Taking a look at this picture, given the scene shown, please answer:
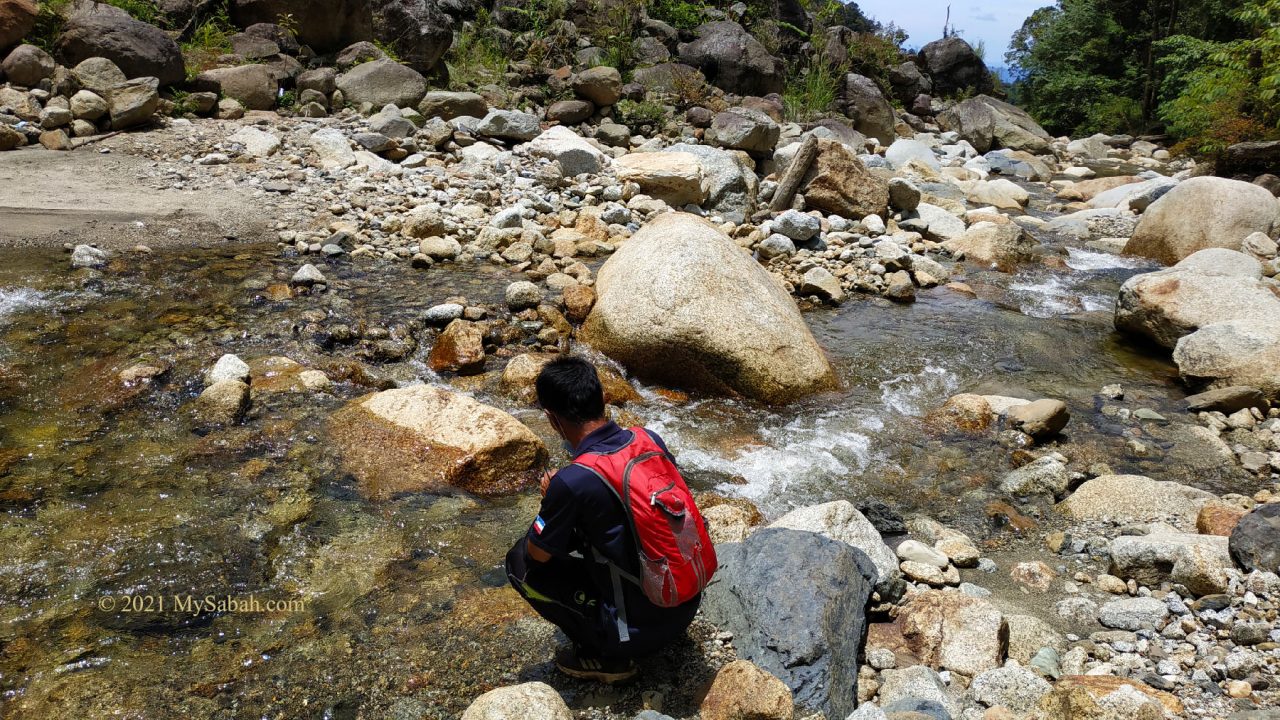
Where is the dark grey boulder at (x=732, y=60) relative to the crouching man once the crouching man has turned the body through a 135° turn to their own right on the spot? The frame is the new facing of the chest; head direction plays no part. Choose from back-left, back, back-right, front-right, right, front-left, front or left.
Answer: left

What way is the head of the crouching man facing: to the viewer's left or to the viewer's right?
to the viewer's left

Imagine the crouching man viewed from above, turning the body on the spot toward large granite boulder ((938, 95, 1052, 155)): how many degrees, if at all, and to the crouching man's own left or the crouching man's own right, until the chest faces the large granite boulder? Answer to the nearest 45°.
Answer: approximately 45° to the crouching man's own right

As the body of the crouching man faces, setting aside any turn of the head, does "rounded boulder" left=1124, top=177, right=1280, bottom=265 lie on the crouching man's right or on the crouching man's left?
on the crouching man's right

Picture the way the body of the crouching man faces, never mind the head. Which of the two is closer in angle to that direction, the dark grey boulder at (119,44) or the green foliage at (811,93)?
the dark grey boulder

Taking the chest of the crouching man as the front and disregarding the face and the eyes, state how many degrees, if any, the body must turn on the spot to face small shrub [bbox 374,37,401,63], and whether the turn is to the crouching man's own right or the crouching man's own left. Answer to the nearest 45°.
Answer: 0° — they already face it

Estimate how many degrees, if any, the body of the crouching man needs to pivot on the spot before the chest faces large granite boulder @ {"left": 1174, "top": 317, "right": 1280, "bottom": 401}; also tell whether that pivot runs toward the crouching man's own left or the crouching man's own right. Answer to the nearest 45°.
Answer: approximately 90° to the crouching man's own right

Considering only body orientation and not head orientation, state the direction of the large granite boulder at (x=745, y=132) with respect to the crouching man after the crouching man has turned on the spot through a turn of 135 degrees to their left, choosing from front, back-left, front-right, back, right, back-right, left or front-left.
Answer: back

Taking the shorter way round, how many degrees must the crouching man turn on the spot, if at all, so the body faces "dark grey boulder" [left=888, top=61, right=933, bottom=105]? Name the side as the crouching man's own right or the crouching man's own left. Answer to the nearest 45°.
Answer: approximately 45° to the crouching man's own right

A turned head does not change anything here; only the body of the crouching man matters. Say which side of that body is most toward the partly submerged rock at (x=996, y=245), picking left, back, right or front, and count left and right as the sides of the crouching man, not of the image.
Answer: right

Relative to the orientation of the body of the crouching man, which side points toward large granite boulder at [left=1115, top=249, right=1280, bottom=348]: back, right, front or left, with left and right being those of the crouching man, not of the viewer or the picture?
right

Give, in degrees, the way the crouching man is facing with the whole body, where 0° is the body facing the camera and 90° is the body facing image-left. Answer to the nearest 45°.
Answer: approximately 135°

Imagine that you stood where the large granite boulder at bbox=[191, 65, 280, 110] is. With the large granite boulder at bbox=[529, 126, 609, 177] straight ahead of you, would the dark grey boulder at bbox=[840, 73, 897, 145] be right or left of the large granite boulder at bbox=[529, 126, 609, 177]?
left

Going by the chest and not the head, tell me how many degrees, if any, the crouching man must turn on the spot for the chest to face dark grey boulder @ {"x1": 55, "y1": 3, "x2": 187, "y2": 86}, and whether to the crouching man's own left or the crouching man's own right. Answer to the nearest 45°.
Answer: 0° — they already face it

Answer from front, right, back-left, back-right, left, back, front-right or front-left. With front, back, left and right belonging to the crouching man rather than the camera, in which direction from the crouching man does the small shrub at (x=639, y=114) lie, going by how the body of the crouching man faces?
front-right

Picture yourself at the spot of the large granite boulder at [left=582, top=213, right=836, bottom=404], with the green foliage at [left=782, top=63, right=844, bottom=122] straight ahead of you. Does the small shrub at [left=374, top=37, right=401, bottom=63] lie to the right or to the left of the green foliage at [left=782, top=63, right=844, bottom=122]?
left
